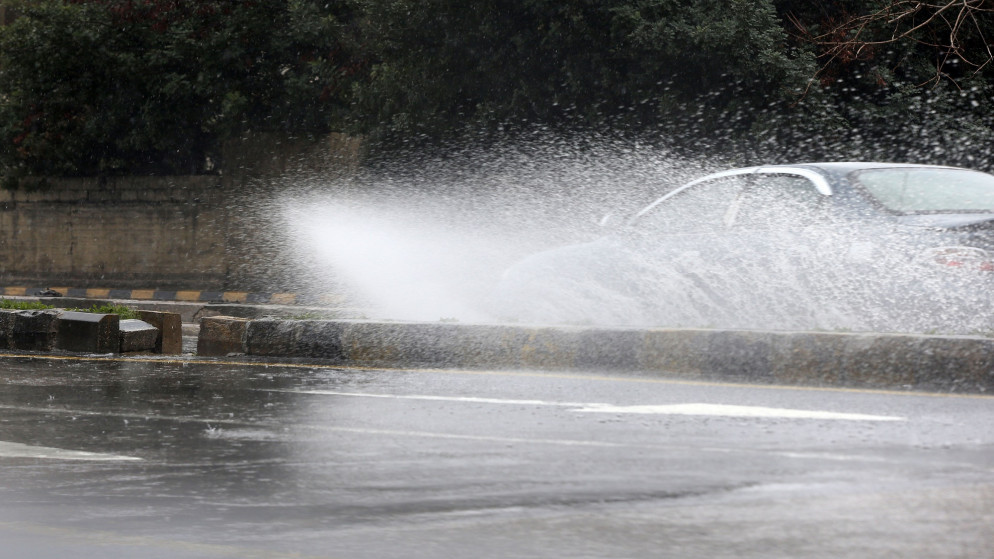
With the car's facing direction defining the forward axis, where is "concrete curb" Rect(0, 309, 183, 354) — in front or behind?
in front

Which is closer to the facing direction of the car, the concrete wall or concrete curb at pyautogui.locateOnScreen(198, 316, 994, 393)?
the concrete wall

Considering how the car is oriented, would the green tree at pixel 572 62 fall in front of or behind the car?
in front

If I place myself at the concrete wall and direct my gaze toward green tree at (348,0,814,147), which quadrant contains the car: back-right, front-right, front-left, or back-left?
front-right

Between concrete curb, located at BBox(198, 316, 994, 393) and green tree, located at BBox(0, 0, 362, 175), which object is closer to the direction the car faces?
the green tree

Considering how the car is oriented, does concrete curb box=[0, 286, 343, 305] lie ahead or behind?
ahead

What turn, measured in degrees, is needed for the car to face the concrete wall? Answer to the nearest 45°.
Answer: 0° — it already faces it

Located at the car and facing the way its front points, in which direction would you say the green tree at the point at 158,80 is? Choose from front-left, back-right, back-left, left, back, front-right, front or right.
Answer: front

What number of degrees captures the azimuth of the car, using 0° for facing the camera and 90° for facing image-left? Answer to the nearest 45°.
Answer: approximately 135°

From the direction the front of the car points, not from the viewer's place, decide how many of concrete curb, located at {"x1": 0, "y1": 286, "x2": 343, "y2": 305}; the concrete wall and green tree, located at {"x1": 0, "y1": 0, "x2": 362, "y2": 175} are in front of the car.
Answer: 3
